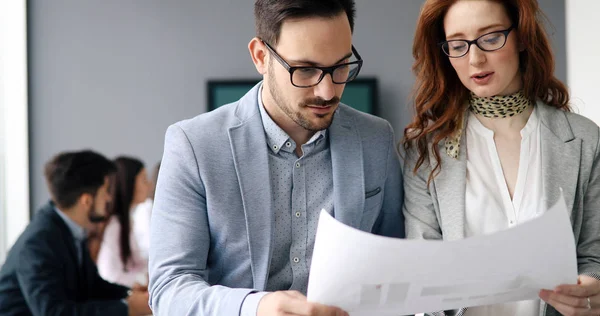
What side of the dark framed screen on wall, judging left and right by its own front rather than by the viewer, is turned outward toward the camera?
front

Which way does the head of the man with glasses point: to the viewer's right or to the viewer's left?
to the viewer's right

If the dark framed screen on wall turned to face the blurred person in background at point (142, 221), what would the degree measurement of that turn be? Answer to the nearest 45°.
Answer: approximately 45° to its right

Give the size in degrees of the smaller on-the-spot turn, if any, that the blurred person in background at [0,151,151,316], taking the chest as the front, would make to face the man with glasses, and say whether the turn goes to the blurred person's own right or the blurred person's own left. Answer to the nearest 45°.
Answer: approximately 90° to the blurred person's own right

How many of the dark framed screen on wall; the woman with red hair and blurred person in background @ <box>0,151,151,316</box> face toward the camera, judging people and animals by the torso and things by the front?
2

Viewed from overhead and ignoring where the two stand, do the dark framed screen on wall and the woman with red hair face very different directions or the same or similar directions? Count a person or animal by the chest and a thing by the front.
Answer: same or similar directions

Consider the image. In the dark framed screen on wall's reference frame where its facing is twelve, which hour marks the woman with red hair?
The woman with red hair is roughly at 12 o'clock from the dark framed screen on wall.

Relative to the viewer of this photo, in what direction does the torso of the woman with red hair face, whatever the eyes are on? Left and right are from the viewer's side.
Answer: facing the viewer

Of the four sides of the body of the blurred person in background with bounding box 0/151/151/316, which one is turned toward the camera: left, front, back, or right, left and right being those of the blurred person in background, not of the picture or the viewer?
right

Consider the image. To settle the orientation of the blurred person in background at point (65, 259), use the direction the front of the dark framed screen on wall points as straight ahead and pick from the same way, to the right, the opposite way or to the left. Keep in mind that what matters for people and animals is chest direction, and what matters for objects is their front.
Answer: to the left

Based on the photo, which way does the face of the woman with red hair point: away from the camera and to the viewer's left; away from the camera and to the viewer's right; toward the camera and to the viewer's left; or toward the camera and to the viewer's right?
toward the camera and to the viewer's left

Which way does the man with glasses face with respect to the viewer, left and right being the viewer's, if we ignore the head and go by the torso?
facing the viewer and to the right of the viewer
